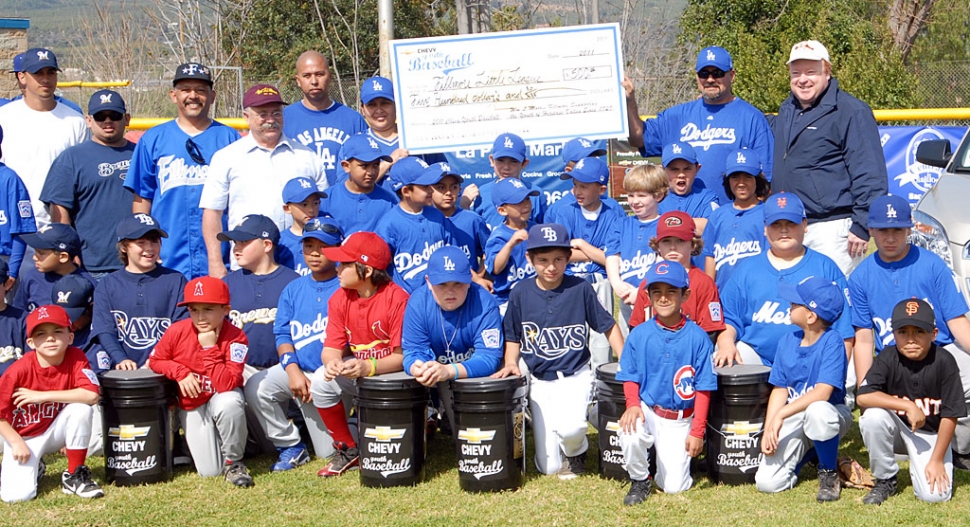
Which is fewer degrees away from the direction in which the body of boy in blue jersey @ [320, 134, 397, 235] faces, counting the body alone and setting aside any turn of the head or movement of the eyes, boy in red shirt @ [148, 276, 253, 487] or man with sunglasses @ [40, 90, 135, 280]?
the boy in red shirt

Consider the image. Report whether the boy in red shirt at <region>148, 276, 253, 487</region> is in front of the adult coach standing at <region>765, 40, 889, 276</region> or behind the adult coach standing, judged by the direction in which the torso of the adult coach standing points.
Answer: in front

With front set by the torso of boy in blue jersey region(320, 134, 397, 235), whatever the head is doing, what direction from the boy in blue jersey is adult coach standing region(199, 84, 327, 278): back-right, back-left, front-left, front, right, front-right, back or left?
right

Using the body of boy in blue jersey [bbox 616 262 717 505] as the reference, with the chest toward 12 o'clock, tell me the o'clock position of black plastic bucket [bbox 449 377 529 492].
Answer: The black plastic bucket is roughly at 3 o'clock from the boy in blue jersey.

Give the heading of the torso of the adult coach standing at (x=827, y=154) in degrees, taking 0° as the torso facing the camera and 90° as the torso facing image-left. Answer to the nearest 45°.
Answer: approximately 45°

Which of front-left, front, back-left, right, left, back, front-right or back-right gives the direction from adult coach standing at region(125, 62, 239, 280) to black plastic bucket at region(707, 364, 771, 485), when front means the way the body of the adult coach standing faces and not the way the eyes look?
front-left

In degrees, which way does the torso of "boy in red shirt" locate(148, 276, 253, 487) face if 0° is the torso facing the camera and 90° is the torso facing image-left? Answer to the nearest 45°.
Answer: approximately 0°
